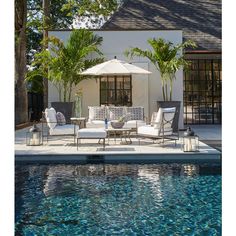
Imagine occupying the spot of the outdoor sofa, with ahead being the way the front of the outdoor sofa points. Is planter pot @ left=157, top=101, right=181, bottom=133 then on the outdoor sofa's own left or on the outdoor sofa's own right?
on the outdoor sofa's own left

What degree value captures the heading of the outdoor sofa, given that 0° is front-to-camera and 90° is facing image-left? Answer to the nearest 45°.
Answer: approximately 0°

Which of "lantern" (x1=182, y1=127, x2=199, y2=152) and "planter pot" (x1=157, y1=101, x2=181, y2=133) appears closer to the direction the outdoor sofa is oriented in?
the lantern

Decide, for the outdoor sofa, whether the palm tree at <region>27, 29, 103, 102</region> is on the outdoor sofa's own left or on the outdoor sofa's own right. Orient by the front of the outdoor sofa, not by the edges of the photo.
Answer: on the outdoor sofa's own right

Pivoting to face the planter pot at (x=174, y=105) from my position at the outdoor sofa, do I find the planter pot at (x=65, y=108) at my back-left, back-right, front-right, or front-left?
back-left

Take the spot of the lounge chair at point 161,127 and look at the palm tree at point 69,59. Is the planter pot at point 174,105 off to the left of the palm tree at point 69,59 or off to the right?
right
